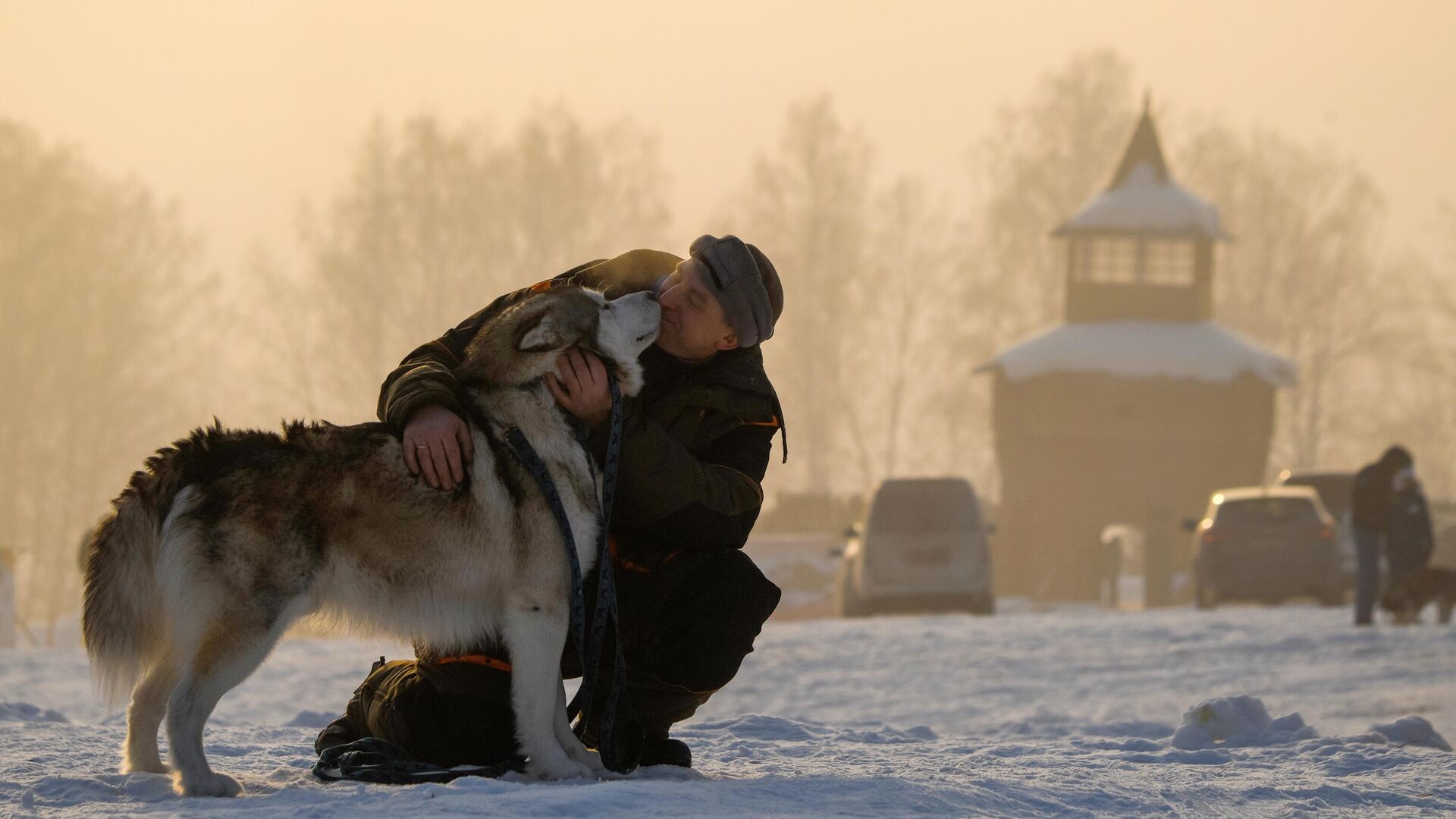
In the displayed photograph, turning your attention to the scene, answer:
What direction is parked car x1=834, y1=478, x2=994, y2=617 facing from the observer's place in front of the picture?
facing away from the viewer

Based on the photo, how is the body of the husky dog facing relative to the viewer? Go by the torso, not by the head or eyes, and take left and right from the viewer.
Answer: facing to the right of the viewer

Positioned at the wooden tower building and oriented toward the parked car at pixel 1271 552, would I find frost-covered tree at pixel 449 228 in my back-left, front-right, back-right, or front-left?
back-right

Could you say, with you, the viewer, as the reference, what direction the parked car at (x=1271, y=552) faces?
facing away from the viewer

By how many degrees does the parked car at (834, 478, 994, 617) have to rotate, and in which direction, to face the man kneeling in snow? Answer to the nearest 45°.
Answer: approximately 180°
